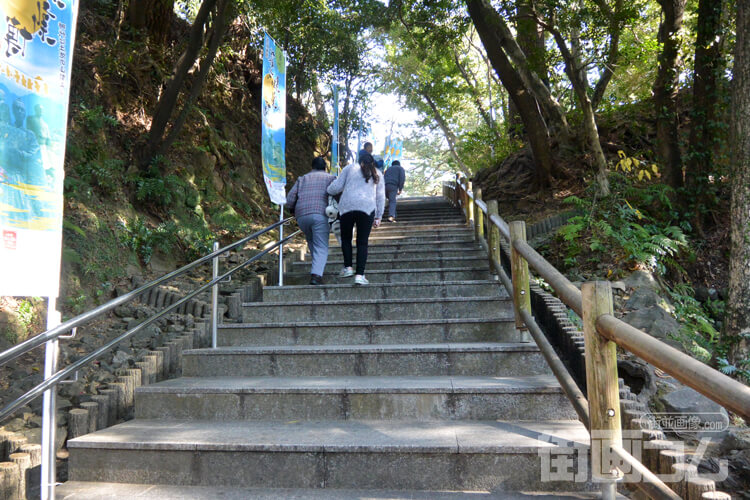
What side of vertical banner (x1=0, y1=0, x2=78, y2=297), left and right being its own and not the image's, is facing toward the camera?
front

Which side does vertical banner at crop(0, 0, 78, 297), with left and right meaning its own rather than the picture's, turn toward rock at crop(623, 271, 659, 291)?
left

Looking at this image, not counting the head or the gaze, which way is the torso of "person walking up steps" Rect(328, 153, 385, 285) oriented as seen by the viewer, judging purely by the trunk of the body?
away from the camera

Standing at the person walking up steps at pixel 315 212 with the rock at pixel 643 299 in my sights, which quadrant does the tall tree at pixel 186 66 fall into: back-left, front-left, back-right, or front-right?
back-left

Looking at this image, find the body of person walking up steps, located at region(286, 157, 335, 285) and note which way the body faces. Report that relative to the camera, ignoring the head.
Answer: away from the camera

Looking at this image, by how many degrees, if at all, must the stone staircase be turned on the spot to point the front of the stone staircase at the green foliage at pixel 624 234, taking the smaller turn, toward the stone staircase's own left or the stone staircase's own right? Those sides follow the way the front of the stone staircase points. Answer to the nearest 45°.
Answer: approximately 135° to the stone staircase's own left

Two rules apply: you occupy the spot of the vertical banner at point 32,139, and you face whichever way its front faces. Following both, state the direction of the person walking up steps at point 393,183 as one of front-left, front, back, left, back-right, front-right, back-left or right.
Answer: back-left

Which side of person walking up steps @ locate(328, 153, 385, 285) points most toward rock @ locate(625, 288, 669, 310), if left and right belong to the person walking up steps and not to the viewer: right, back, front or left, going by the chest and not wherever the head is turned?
right

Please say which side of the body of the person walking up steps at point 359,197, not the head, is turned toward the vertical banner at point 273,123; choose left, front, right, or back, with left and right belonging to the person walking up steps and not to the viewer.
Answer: left

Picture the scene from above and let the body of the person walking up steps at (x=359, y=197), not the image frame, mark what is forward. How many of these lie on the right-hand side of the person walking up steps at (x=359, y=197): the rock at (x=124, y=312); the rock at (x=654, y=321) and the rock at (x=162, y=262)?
1

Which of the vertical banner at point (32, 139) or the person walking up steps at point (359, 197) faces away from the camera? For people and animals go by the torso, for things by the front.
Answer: the person walking up steps

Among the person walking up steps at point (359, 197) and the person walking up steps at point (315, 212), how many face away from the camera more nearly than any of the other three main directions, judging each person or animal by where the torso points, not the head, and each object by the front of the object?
2
